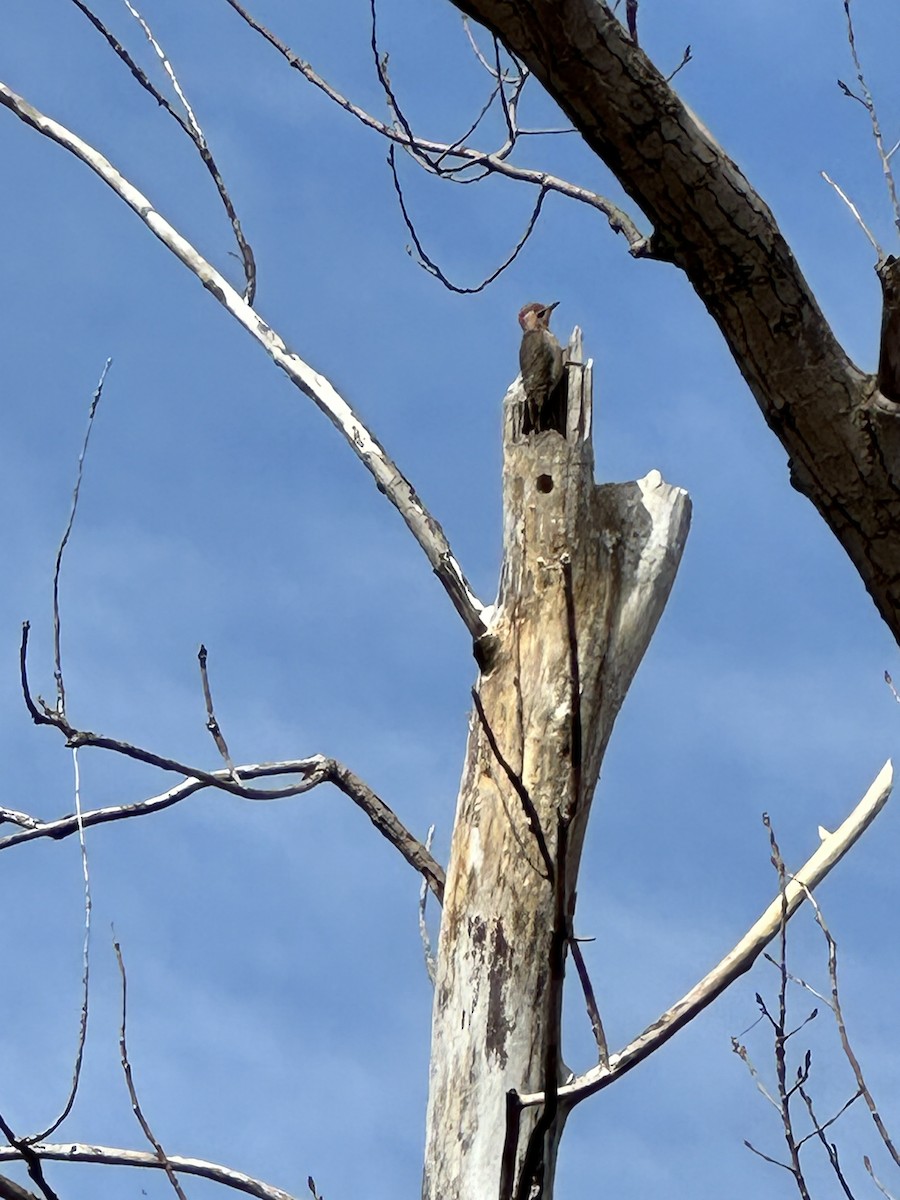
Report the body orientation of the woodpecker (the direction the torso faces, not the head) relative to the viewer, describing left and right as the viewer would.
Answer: facing away from the viewer and to the right of the viewer
